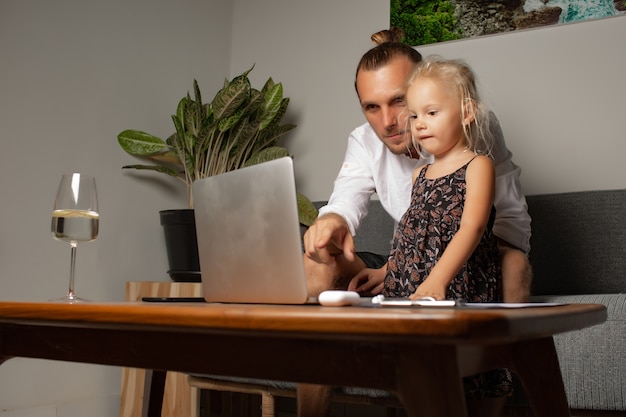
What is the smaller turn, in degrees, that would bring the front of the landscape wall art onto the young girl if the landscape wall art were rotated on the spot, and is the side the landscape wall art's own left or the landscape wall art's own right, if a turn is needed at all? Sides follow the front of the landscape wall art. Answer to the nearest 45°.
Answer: approximately 45° to the landscape wall art's own left

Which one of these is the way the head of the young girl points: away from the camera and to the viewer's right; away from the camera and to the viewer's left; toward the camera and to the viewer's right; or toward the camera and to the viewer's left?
toward the camera and to the viewer's left

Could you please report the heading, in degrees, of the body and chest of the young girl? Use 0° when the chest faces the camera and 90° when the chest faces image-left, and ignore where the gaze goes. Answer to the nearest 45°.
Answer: approximately 45°

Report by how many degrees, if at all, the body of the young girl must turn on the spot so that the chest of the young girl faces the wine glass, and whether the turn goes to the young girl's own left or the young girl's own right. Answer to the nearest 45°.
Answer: approximately 45° to the young girl's own right

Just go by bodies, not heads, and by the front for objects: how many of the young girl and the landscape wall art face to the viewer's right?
0

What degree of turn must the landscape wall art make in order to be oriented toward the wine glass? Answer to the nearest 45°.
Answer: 0° — it already faces it

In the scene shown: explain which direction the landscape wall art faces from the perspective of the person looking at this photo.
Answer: facing the viewer and to the left of the viewer

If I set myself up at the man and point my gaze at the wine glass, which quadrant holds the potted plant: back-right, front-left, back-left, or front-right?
front-right

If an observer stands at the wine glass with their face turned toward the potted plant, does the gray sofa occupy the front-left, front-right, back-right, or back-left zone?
front-right
